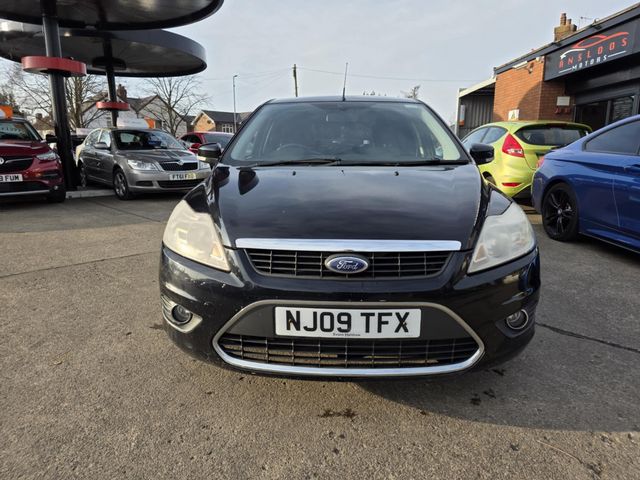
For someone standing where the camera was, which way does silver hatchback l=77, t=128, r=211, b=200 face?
facing the viewer and to the right of the viewer

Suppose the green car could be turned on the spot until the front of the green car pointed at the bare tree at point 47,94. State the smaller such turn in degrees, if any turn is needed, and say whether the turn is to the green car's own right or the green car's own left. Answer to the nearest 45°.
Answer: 0° — it already faces it

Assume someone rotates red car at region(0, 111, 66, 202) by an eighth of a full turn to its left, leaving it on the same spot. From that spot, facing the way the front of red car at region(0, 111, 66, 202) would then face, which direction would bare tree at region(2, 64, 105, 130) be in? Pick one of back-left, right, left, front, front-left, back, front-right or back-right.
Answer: back-left

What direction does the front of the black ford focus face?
toward the camera

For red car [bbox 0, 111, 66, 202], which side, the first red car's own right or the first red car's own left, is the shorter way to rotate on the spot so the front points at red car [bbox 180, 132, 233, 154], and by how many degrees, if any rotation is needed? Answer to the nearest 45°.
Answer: approximately 135° to the first red car's own left

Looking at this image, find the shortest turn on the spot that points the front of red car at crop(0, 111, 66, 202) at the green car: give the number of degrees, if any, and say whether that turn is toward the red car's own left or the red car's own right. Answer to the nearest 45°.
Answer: approximately 45° to the red car's own left

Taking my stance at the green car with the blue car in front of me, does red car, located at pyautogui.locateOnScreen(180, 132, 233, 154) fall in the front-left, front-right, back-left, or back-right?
back-right

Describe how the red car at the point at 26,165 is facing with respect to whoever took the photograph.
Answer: facing the viewer

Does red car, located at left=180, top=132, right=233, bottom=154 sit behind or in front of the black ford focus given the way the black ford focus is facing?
behind
